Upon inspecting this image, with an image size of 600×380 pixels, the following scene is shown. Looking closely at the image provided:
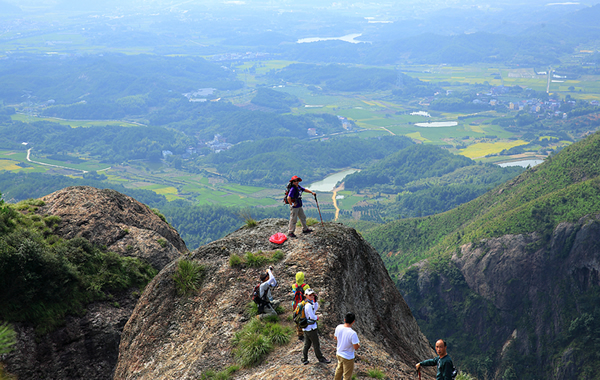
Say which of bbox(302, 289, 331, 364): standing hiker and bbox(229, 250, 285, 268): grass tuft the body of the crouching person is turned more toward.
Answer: the grass tuft

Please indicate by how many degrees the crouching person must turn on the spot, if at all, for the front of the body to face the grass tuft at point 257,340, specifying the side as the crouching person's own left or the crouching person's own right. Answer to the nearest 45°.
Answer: approximately 135° to the crouching person's own right

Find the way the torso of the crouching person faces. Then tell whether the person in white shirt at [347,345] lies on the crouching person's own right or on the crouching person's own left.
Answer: on the crouching person's own right

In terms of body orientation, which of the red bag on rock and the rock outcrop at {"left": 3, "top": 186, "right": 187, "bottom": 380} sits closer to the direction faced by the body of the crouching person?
the red bag on rock

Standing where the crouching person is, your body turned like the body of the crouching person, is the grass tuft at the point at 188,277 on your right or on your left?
on your left

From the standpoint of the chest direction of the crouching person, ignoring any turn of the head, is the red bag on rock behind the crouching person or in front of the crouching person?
in front

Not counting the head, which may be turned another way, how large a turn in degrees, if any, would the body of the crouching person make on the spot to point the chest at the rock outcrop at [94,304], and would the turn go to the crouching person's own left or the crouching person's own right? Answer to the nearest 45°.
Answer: approximately 90° to the crouching person's own left

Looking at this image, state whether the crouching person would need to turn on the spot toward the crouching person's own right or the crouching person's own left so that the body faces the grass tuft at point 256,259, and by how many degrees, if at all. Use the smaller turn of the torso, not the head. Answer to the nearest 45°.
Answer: approximately 45° to the crouching person's own left

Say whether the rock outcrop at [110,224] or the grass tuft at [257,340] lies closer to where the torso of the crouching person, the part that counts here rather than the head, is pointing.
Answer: the rock outcrop

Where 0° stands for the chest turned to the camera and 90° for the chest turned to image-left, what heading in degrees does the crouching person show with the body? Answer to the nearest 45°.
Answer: approximately 225°
